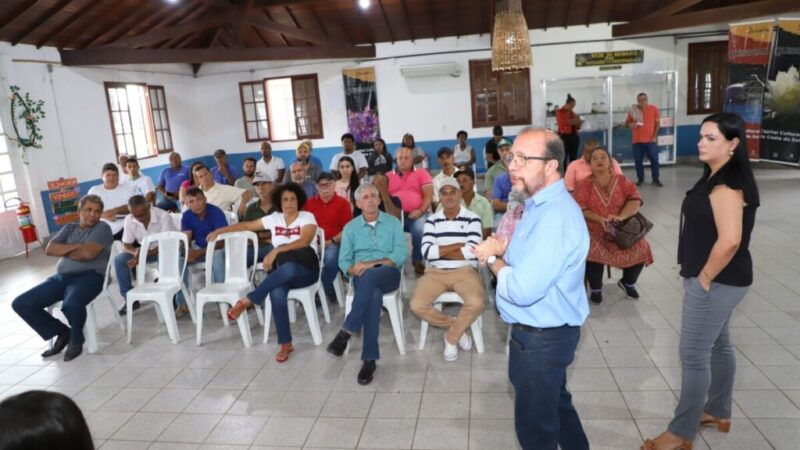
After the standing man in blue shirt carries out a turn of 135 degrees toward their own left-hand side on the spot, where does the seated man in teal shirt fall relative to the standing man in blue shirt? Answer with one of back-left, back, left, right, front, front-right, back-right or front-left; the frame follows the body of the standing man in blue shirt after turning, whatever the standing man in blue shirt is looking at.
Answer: back

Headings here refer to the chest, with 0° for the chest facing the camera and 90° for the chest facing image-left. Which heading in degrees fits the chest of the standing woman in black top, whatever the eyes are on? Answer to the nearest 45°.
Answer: approximately 90°

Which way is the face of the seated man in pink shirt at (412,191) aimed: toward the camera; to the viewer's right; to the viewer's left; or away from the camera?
toward the camera

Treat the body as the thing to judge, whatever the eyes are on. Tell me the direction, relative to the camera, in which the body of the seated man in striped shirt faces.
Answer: toward the camera

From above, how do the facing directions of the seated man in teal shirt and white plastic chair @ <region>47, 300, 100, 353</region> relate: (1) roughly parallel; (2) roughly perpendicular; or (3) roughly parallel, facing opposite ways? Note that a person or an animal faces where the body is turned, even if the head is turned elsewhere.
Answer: roughly parallel

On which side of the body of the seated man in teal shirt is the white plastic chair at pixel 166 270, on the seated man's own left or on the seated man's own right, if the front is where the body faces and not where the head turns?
on the seated man's own right

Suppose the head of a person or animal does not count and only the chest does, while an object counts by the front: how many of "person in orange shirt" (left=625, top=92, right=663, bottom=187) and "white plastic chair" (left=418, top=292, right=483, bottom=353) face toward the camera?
2

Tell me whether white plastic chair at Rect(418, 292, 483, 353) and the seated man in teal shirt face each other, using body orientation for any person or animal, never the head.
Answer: no

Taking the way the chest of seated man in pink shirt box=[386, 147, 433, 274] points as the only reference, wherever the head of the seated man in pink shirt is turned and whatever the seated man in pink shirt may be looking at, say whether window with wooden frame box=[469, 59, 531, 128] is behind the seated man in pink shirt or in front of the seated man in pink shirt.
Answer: behind

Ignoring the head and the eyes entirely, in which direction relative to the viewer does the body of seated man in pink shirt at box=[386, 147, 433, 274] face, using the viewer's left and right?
facing the viewer

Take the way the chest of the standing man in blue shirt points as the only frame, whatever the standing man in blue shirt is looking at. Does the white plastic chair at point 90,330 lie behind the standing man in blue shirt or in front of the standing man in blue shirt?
in front

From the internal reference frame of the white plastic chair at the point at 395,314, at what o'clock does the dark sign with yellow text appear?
The dark sign with yellow text is roughly at 7 o'clock from the white plastic chair.

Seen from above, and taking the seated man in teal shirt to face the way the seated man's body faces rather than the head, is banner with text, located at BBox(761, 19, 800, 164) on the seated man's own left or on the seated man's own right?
on the seated man's own left

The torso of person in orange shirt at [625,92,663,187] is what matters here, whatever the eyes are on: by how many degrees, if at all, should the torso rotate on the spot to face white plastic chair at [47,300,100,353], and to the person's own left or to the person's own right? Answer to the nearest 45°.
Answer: approximately 45° to the person's own right

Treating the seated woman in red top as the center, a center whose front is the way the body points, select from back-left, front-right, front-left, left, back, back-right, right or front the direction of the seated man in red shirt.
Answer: right

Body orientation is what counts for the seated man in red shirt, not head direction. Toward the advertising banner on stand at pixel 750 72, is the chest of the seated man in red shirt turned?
no

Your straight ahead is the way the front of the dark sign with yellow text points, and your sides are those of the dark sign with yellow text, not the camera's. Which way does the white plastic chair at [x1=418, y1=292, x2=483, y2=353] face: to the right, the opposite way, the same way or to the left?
the same way

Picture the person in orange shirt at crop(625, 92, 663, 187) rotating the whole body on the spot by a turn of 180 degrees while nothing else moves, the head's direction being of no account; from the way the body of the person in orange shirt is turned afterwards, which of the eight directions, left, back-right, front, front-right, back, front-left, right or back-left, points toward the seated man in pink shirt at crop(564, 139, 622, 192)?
back

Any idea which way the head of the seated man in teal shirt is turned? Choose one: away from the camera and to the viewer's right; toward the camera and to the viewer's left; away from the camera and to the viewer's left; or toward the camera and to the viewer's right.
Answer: toward the camera and to the viewer's right

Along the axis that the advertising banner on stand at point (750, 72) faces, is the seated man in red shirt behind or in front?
in front

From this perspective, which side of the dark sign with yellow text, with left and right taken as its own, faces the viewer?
front
